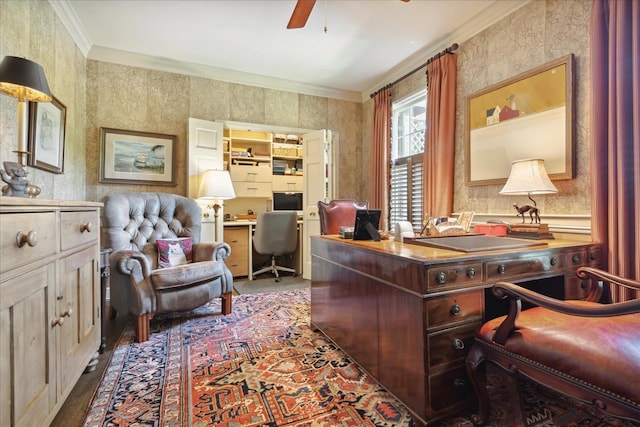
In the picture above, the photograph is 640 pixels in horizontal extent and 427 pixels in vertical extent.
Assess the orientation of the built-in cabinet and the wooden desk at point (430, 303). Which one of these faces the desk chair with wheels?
the built-in cabinet

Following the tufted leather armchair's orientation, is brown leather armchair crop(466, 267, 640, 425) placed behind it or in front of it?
in front

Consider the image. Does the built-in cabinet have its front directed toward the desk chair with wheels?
yes

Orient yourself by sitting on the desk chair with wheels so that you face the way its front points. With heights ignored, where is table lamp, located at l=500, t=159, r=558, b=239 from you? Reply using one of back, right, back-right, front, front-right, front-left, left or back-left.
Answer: back-right

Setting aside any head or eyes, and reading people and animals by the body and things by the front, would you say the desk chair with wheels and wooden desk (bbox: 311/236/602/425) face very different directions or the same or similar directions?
very different directions

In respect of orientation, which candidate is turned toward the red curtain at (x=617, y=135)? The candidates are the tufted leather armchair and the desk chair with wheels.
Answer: the tufted leather armchair

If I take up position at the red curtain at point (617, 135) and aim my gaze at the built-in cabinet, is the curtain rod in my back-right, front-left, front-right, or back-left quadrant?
front-right

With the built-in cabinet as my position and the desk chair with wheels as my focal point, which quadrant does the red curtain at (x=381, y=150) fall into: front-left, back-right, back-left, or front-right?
front-left

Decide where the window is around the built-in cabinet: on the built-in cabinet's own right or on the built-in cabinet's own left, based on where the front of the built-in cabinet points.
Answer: on the built-in cabinet's own left

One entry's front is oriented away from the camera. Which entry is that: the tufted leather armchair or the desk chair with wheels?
the desk chair with wheels

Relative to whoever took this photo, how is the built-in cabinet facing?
facing the viewer

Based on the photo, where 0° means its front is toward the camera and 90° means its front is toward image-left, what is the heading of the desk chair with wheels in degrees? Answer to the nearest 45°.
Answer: approximately 180°

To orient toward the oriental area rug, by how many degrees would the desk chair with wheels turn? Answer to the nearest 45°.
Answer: approximately 180°

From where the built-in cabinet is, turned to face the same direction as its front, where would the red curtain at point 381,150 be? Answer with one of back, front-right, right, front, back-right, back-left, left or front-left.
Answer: front-left
